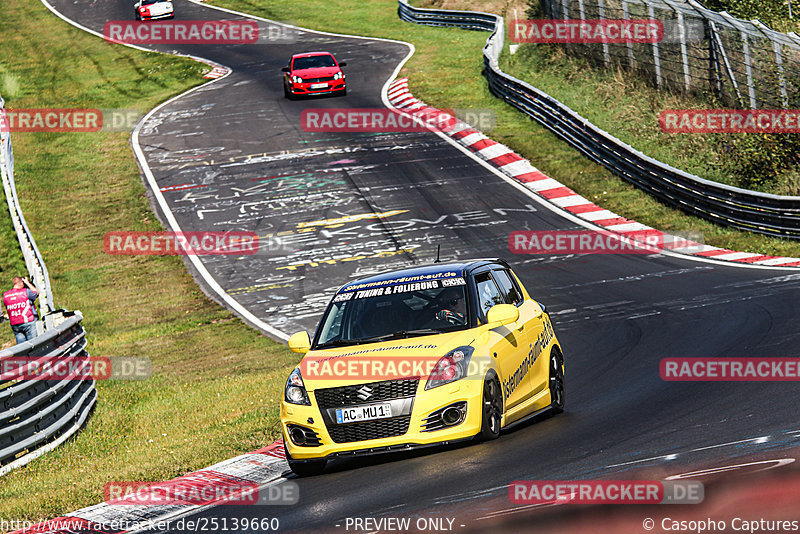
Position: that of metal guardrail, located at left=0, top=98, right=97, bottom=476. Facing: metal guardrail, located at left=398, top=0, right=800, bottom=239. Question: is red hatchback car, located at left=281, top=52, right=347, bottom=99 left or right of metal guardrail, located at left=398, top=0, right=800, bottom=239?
left

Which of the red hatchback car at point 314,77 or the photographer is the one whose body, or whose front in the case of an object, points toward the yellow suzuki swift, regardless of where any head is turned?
the red hatchback car

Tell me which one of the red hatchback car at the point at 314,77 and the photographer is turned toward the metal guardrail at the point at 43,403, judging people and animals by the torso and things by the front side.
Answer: the red hatchback car

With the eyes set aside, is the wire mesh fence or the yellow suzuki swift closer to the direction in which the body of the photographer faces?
the wire mesh fence

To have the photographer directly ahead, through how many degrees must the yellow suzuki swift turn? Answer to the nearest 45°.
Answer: approximately 90° to its right

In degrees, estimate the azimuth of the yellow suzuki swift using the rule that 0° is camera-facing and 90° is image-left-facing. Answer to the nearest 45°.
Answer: approximately 45°

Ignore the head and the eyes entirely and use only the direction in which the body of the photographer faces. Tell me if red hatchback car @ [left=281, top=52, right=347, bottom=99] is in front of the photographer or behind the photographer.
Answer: in front

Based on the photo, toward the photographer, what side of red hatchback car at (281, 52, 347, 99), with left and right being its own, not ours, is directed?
front

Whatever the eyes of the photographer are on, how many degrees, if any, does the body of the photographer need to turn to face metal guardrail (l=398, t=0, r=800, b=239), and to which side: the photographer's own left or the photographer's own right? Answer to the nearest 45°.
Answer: approximately 45° to the photographer's own right

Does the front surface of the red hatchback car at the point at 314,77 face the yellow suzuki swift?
yes

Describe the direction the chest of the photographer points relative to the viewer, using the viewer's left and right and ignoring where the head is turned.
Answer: facing away from the viewer and to the right of the viewer

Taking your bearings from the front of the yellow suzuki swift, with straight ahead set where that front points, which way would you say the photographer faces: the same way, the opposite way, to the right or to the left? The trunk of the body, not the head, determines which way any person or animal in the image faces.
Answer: the opposite way

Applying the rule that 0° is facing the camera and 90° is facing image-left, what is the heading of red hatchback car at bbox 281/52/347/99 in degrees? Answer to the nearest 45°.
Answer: approximately 0°

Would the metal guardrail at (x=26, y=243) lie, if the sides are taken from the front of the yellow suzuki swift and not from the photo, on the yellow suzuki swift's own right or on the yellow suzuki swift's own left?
on the yellow suzuki swift's own right

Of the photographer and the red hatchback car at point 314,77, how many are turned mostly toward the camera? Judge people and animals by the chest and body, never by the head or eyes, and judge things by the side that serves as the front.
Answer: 1
